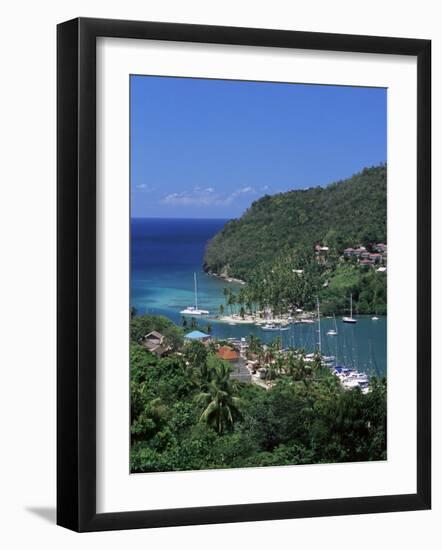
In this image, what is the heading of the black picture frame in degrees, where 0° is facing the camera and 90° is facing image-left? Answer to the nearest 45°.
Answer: approximately 315°
